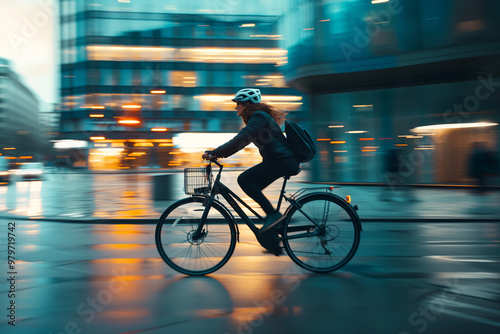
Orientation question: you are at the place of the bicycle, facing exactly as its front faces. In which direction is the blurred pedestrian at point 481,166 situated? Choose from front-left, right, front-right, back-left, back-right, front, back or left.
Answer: back-right

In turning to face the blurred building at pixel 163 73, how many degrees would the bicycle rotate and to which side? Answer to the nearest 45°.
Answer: approximately 90° to its right

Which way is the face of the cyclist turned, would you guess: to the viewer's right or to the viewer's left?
to the viewer's left

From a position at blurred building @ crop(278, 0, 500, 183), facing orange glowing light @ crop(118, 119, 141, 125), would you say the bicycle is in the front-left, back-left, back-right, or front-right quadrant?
back-left

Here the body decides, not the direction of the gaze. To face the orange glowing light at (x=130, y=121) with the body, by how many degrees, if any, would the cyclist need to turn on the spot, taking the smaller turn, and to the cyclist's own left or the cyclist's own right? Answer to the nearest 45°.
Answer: approximately 90° to the cyclist's own right

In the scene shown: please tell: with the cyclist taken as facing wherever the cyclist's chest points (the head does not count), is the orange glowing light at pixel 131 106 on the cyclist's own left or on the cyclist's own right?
on the cyclist's own right

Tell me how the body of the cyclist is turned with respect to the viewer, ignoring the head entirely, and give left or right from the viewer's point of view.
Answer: facing to the left of the viewer

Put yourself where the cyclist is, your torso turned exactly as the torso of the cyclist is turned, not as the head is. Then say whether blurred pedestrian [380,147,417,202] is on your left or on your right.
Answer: on your right

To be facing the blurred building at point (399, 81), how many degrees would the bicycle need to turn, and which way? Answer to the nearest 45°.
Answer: approximately 135° to its right

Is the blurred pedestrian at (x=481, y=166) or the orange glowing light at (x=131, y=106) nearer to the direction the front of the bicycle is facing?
the orange glowing light

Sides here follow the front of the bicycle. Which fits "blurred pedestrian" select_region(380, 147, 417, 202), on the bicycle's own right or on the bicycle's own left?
on the bicycle's own right

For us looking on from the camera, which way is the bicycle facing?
facing to the left of the viewer

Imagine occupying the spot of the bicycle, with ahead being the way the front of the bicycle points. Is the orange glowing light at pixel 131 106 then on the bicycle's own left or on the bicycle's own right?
on the bicycle's own right
